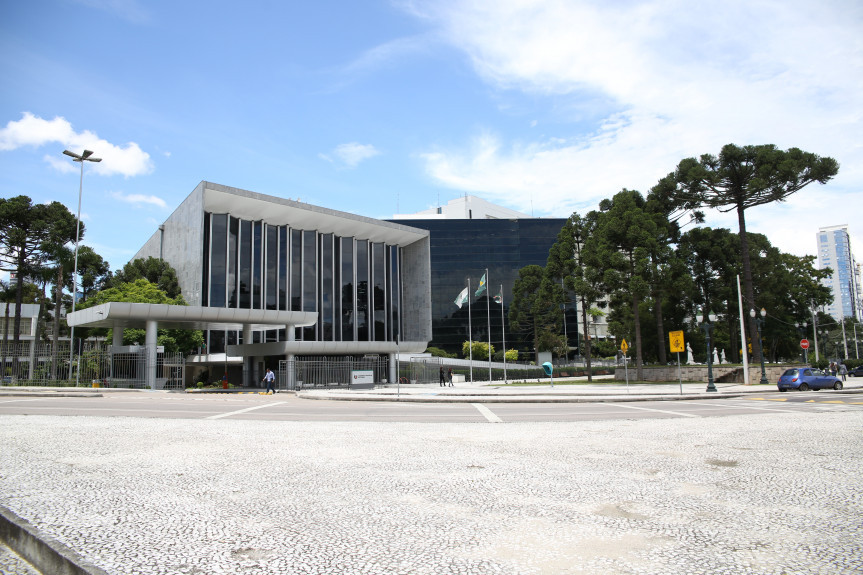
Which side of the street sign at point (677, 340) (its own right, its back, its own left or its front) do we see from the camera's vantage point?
front

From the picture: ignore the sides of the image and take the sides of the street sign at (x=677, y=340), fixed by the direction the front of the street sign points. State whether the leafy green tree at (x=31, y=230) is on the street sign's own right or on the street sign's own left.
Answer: on the street sign's own right

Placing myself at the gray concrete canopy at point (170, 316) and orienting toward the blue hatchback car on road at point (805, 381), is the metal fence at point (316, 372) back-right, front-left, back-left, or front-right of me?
front-left

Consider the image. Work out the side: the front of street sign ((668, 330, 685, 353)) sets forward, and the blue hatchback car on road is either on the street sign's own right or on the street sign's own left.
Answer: on the street sign's own left

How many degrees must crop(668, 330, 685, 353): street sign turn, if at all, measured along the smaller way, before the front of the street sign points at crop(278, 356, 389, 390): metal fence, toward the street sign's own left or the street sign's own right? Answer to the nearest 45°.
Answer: approximately 90° to the street sign's own right

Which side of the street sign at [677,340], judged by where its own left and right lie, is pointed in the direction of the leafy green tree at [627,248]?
back

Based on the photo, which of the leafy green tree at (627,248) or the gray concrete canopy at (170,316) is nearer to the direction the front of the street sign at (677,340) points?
the gray concrete canopy

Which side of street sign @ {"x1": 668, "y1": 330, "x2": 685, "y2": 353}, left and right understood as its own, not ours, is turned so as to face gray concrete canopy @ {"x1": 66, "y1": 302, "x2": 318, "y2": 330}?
right

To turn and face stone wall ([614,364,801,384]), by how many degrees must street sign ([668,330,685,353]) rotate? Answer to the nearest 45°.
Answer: approximately 180°
